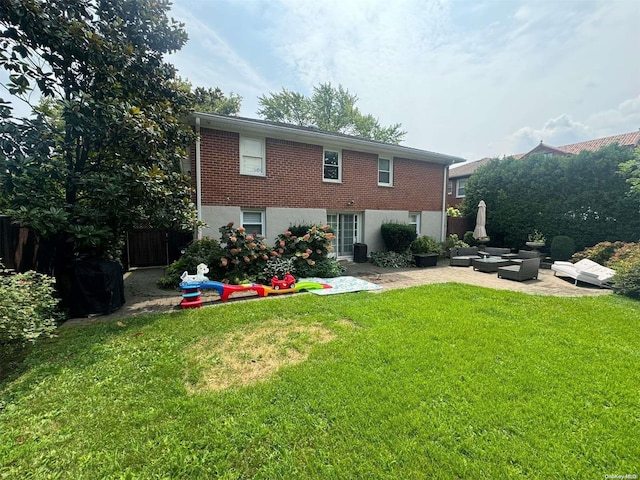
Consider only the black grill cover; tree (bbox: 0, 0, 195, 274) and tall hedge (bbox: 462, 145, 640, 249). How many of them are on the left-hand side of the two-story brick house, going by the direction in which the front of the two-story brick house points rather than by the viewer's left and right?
2

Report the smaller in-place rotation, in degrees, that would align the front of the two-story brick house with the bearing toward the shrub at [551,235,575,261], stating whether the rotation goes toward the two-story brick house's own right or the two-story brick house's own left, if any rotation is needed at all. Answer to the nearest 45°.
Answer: approximately 135° to the two-story brick house's own right

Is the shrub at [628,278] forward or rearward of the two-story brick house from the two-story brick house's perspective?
rearward

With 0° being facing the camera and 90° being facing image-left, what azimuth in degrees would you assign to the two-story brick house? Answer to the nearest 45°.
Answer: approximately 135°

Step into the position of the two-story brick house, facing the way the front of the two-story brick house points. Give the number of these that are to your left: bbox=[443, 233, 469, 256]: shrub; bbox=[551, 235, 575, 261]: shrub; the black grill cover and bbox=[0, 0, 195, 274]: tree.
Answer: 2

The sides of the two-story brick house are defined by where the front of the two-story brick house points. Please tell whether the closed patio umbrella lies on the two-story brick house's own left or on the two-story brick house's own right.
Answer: on the two-story brick house's own right

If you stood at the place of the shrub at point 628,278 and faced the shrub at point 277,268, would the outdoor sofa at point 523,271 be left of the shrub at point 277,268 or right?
right

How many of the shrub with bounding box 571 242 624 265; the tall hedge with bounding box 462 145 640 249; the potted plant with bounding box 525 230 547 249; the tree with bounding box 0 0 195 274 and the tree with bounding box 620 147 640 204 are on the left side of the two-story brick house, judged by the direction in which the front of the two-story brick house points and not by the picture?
1

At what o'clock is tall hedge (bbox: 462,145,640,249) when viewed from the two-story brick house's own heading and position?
The tall hedge is roughly at 4 o'clock from the two-story brick house.

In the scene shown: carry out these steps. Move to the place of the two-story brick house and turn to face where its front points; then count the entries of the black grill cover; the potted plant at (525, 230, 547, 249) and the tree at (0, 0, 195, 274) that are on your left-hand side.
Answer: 2
